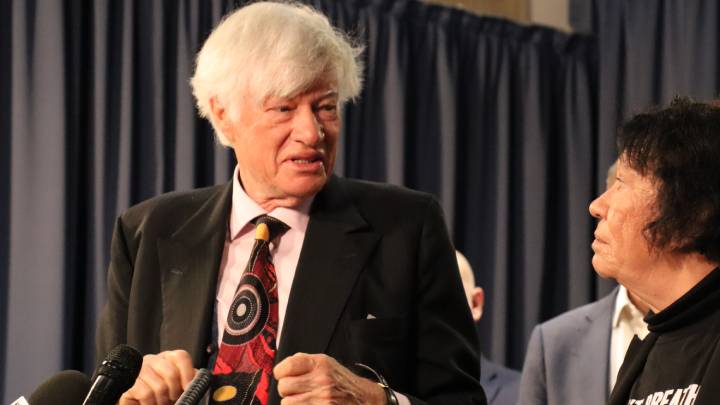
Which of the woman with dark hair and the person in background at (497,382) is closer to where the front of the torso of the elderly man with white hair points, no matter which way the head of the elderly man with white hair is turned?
the woman with dark hair

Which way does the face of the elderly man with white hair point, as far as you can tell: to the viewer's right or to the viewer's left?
to the viewer's right

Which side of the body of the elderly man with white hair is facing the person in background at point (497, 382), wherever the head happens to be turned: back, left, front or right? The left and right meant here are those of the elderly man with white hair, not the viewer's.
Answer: back

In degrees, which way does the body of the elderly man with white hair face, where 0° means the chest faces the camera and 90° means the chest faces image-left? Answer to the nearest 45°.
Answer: approximately 0°

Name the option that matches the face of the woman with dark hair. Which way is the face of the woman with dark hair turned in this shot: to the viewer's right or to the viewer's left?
to the viewer's left

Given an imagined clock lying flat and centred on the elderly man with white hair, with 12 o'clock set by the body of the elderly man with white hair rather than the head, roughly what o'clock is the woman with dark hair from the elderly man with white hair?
The woman with dark hair is roughly at 10 o'clock from the elderly man with white hair.

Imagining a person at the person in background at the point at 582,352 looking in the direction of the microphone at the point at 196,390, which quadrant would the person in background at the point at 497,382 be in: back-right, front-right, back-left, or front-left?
back-right

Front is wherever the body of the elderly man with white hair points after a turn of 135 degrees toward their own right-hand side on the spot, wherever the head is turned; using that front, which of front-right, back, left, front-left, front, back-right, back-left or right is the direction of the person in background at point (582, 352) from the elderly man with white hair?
right
